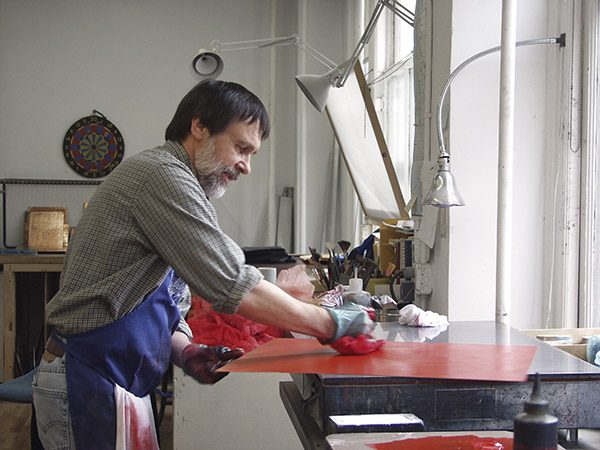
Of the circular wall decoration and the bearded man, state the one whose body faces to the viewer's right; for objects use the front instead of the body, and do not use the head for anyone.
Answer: the bearded man

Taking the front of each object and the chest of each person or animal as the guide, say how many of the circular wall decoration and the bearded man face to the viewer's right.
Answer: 1

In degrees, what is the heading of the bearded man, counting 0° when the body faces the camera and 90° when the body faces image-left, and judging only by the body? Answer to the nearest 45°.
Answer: approximately 270°

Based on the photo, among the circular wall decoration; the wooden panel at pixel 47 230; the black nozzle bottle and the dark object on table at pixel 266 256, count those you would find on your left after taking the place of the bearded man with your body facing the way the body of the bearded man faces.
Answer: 3

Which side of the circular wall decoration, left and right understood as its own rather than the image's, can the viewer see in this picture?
front

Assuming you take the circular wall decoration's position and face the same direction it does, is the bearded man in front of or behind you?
in front

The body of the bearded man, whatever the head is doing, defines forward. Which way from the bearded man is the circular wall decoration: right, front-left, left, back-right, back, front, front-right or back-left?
left

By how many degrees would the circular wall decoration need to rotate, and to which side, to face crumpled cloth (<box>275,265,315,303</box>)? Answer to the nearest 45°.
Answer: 0° — it already faces it

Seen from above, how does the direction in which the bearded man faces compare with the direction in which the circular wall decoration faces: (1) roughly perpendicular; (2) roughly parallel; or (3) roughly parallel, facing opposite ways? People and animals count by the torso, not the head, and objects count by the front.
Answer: roughly perpendicular

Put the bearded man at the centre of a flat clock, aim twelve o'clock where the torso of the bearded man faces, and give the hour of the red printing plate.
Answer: The red printing plate is roughly at 1 o'clock from the bearded man.

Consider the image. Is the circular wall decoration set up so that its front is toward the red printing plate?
yes

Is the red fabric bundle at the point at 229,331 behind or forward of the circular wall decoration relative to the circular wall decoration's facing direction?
forward

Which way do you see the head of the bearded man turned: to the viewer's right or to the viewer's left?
to the viewer's right
